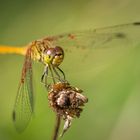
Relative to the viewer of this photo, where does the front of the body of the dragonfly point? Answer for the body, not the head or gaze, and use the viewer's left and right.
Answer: facing the viewer and to the right of the viewer
